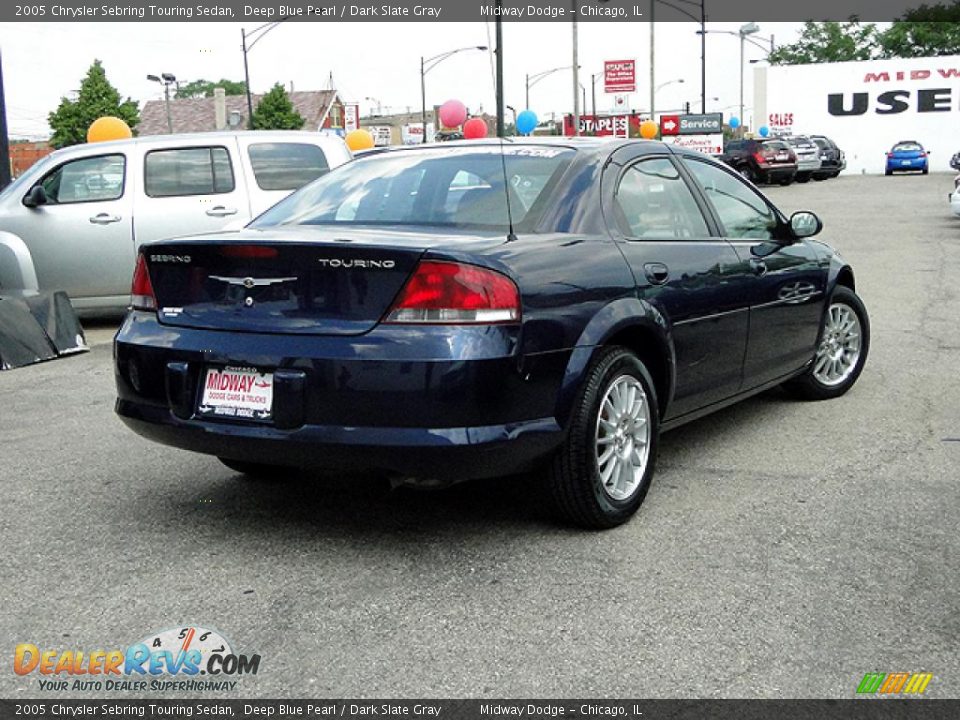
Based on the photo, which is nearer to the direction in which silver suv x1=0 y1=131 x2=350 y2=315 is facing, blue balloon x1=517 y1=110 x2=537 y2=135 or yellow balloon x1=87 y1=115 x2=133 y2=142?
the yellow balloon

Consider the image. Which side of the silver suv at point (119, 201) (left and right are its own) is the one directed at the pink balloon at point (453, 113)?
right

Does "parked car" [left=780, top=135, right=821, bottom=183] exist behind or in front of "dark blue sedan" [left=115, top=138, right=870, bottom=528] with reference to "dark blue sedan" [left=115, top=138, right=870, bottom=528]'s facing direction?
in front

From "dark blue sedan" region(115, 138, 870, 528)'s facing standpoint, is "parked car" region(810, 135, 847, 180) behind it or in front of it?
in front

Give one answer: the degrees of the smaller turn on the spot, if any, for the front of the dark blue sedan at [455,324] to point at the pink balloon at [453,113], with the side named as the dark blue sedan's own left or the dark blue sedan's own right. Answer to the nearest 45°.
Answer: approximately 45° to the dark blue sedan's own left

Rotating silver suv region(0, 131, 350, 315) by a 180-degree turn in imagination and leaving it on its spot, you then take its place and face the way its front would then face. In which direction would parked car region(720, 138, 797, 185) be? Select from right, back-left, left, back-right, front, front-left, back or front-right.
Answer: front-left

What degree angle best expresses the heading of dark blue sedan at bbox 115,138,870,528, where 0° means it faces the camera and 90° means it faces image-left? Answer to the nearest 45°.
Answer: approximately 225°

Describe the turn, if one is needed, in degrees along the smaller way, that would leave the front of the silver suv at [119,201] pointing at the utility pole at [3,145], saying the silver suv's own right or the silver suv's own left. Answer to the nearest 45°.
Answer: approximately 45° to the silver suv's own right

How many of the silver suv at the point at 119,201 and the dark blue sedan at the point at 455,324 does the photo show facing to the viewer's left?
1

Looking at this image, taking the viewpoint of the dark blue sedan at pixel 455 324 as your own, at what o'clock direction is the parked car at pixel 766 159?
The parked car is roughly at 11 o'clock from the dark blue sedan.

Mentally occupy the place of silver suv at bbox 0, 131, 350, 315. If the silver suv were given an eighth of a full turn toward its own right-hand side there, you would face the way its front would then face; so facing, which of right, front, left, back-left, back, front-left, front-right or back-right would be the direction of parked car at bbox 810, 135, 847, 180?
right

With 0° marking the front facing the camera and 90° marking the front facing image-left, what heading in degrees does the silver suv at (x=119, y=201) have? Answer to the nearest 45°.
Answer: approximately 90°

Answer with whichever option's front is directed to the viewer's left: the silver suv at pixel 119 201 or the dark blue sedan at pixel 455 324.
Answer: the silver suv
